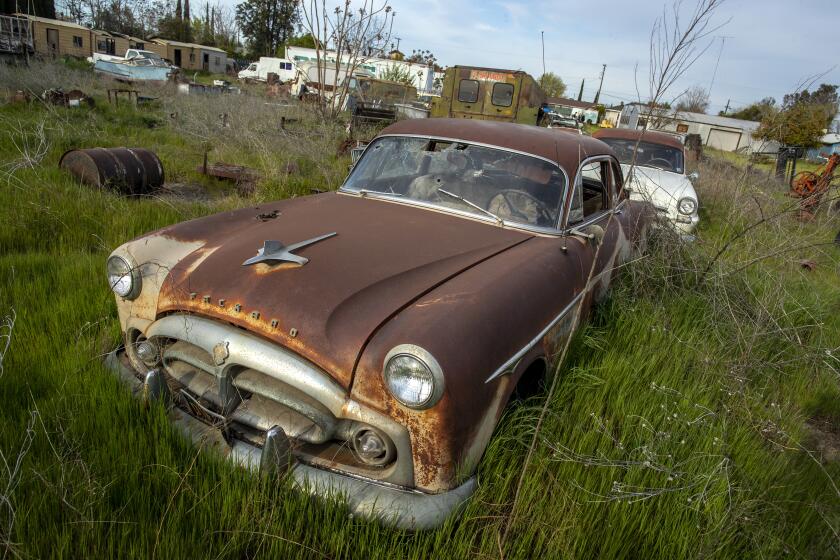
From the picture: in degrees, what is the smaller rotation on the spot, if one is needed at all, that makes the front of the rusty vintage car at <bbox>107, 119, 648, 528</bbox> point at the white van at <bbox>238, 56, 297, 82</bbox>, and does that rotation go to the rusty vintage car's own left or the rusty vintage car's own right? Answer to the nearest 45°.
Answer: approximately 135° to the rusty vintage car's own right

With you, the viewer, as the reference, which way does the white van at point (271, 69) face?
facing to the left of the viewer

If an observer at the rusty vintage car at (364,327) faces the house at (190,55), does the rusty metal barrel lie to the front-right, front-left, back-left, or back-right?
front-left

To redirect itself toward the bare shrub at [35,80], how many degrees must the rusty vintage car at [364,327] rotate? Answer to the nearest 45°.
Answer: approximately 90° to its right

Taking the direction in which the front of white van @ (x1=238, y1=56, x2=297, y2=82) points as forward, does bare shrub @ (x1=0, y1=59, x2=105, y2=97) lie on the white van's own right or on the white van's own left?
on the white van's own left

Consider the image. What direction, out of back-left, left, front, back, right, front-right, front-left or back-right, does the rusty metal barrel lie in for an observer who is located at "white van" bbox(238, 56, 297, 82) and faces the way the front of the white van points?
left

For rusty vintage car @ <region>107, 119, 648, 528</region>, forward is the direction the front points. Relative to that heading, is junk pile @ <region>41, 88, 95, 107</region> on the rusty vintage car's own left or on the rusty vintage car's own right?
on the rusty vintage car's own right

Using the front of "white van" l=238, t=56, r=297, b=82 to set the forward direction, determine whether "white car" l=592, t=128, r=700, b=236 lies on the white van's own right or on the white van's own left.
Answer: on the white van's own left

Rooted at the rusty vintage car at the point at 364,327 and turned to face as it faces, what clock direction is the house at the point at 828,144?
The house is roughly at 6 o'clock from the rusty vintage car.

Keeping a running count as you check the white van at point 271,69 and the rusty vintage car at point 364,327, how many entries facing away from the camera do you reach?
0

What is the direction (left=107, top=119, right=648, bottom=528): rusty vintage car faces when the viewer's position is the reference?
facing the viewer and to the left of the viewer

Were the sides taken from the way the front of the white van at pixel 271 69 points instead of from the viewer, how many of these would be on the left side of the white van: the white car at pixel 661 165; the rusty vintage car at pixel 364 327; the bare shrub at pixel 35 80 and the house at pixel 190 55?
3

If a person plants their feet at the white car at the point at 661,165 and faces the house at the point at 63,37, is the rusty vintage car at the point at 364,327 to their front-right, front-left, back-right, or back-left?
back-left
